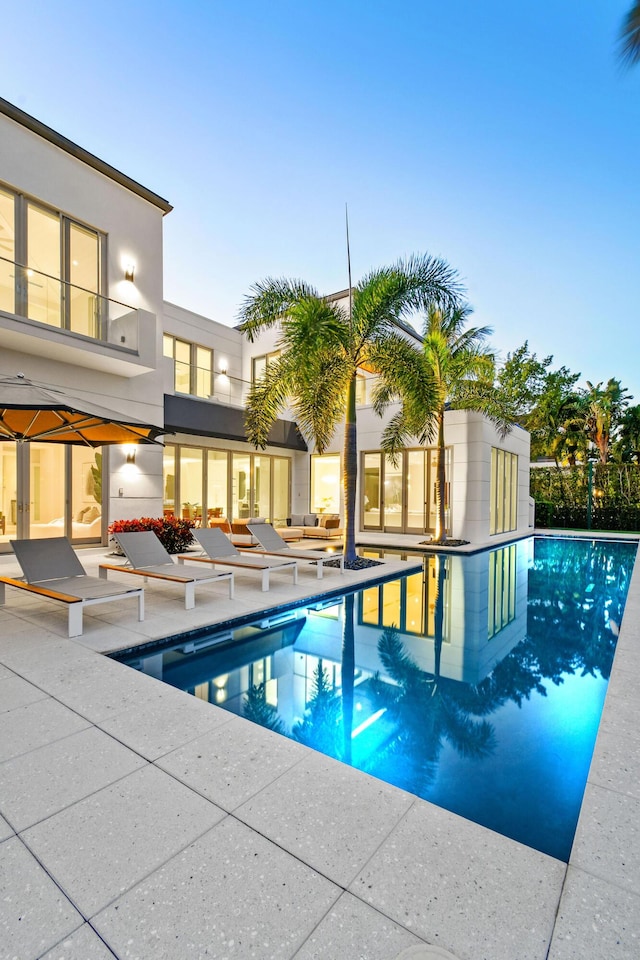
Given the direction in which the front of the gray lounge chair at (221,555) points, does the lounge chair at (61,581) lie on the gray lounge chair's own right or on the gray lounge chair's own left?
on the gray lounge chair's own right

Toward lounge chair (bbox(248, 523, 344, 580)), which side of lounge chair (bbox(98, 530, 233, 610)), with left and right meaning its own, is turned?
left

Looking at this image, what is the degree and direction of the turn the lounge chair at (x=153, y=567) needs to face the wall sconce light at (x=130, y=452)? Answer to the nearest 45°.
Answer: approximately 135° to its left

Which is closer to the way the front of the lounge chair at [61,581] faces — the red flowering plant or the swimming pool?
the swimming pool

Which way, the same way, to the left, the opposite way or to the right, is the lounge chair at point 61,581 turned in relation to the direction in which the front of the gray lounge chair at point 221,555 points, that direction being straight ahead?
the same way

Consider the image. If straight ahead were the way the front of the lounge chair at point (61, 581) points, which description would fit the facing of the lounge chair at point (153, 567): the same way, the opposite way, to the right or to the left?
the same way

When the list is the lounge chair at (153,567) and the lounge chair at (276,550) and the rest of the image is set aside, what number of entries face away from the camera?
0

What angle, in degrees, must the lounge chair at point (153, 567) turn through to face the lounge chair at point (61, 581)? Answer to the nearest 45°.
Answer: approximately 90° to its right

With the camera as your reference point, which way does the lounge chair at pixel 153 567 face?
facing the viewer and to the right of the viewer

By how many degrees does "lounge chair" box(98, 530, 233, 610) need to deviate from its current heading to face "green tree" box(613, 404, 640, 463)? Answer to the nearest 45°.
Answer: approximately 90° to its left

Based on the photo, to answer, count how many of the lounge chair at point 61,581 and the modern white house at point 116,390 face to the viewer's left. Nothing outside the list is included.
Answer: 0

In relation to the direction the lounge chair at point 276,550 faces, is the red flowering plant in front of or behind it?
behind

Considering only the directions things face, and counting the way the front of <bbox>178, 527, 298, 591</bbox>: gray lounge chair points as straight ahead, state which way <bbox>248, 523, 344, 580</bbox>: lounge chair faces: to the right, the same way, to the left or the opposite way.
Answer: the same way

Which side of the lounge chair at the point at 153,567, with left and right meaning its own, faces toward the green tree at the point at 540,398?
left

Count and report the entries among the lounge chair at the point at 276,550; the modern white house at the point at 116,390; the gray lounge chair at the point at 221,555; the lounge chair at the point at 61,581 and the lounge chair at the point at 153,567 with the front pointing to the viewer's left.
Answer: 0
